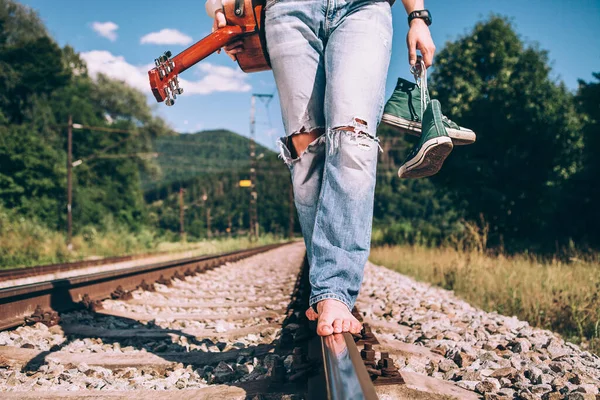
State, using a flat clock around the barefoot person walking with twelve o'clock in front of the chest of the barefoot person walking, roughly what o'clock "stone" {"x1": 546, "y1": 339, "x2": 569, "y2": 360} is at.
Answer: The stone is roughly at 8 o'clock from the barefoot person walking.

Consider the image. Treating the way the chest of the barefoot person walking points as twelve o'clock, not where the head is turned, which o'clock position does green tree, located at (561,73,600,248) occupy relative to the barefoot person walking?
The green tree is roughly at 7 o'clock from the barefoot person walking.

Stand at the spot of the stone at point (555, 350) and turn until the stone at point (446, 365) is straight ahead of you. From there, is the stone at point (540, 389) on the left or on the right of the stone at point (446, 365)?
left

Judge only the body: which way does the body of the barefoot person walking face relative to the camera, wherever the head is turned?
toward the camera
